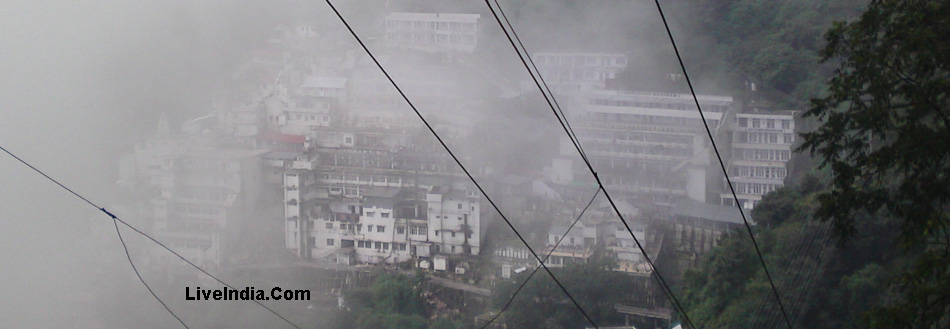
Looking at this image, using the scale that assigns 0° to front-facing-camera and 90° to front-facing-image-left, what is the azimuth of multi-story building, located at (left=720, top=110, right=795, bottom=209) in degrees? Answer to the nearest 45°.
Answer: approximately 0°

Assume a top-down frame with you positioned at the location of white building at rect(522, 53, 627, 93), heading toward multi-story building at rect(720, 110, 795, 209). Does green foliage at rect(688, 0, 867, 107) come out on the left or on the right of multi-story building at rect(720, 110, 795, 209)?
left

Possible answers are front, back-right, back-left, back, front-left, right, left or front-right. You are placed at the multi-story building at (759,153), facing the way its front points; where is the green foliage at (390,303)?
front-right

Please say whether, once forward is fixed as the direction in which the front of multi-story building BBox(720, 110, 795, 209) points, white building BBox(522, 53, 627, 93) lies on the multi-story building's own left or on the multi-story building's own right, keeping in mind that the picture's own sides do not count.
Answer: on the multi-story building's own right

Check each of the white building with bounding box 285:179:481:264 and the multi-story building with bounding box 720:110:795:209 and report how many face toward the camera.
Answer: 2

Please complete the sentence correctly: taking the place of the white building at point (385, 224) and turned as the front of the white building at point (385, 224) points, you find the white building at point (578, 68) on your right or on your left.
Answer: on your left

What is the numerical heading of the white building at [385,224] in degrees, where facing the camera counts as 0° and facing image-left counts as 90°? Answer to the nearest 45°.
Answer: approximately 0°

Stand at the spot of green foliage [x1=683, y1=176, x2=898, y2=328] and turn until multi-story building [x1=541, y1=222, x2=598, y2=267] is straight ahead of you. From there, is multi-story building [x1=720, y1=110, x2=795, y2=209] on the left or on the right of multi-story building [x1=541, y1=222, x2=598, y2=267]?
right

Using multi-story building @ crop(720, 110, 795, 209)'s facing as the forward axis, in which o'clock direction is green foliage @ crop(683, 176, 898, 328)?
The green foliage is roughly at 12 o'clock from the multi-story building.
